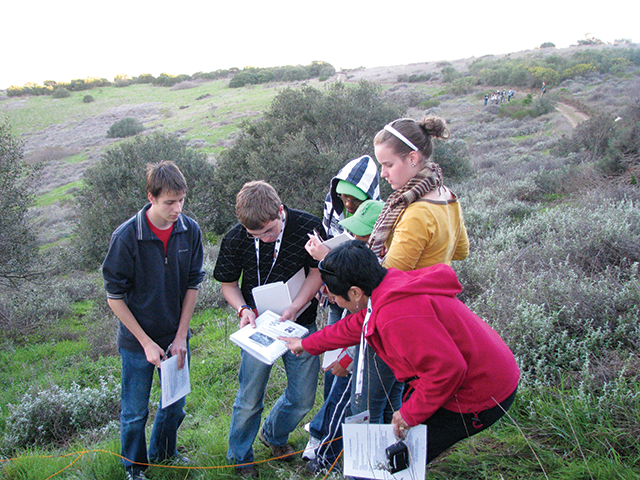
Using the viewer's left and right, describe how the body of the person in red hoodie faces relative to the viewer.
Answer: facing to the left of the viewer

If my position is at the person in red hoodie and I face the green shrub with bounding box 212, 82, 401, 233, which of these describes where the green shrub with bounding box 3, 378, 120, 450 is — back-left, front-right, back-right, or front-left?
front-left

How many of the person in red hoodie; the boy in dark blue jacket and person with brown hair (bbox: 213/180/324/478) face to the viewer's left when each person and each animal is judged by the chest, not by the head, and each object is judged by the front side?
1

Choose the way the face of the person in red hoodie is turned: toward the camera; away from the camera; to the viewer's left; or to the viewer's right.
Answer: to the viewer's left

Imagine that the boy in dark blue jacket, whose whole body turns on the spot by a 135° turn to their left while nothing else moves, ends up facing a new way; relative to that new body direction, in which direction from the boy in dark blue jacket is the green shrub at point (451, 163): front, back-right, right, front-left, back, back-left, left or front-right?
front-right

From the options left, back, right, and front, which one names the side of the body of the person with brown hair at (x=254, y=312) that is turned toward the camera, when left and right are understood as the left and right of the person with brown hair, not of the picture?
front

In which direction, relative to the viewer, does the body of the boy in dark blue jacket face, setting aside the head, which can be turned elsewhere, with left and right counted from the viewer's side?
facing the viewer and to the right of the viewer

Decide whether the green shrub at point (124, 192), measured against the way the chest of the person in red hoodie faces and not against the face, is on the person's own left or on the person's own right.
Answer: on the person's own right

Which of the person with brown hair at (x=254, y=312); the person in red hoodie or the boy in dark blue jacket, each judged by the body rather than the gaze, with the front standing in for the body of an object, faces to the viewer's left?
the person in red hoodie

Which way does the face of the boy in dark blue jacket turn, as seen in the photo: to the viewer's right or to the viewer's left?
to the viewer's right

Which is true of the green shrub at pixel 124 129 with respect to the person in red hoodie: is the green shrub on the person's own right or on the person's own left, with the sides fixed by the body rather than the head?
on the person's own right

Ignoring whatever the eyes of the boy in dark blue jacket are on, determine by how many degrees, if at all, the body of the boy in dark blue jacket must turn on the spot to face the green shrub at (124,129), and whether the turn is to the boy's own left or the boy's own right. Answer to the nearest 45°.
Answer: approximately 135° to the boy's own left
